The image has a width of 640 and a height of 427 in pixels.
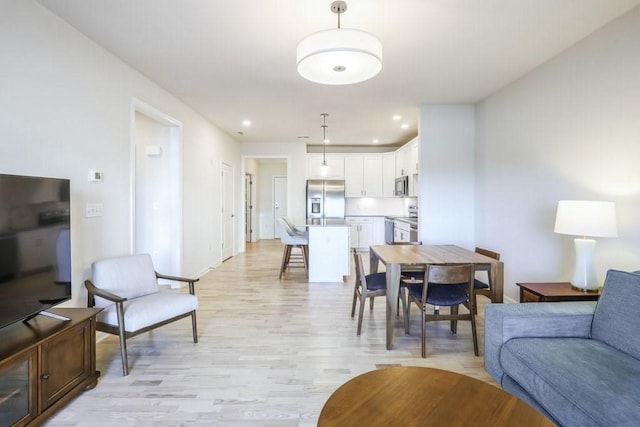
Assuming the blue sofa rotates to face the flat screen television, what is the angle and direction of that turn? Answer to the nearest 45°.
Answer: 0° — it already faces it

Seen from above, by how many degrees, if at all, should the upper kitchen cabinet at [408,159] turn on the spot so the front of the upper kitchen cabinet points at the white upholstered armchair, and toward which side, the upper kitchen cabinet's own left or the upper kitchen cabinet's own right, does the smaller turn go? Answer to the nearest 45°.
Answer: approximately 45° to the upper kitchen cabinet's own left

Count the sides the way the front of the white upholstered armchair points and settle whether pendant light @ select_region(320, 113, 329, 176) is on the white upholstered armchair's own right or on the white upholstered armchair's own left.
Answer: on the white upholstered armchair's own left

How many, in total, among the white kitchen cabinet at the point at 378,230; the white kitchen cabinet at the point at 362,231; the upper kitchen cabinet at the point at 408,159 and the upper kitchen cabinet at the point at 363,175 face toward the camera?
3

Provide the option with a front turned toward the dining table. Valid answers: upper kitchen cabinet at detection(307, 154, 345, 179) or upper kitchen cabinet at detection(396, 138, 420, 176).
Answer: upper kitchen cabinet at detection(307, 154, 345, 179)

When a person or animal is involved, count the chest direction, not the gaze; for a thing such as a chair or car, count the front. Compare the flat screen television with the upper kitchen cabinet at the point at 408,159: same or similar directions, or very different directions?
very different directions

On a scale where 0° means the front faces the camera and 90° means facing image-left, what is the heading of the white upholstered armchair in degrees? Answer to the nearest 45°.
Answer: approximately 315°

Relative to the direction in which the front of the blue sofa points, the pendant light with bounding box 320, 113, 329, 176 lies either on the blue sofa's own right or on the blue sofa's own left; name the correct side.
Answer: on the blue sofa's own right
